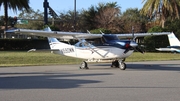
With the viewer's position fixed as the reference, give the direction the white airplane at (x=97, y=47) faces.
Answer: facing the viewer and to the right of the viewer
